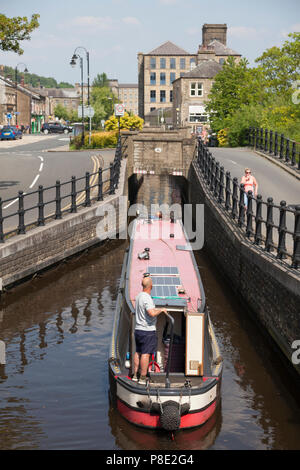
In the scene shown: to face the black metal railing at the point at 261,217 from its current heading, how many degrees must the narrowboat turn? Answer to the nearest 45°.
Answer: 0° — it already faces it

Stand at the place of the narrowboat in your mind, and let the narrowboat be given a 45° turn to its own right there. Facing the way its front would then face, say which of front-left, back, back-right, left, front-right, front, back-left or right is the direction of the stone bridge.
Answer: front-left

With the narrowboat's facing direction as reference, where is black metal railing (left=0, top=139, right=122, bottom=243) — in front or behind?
in front

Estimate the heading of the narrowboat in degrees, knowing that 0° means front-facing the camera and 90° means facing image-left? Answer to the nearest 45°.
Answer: approximately 180°

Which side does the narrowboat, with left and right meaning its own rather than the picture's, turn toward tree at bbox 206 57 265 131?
front

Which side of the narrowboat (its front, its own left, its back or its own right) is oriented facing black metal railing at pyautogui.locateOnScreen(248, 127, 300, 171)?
front

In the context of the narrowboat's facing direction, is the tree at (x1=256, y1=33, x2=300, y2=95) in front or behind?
in front
